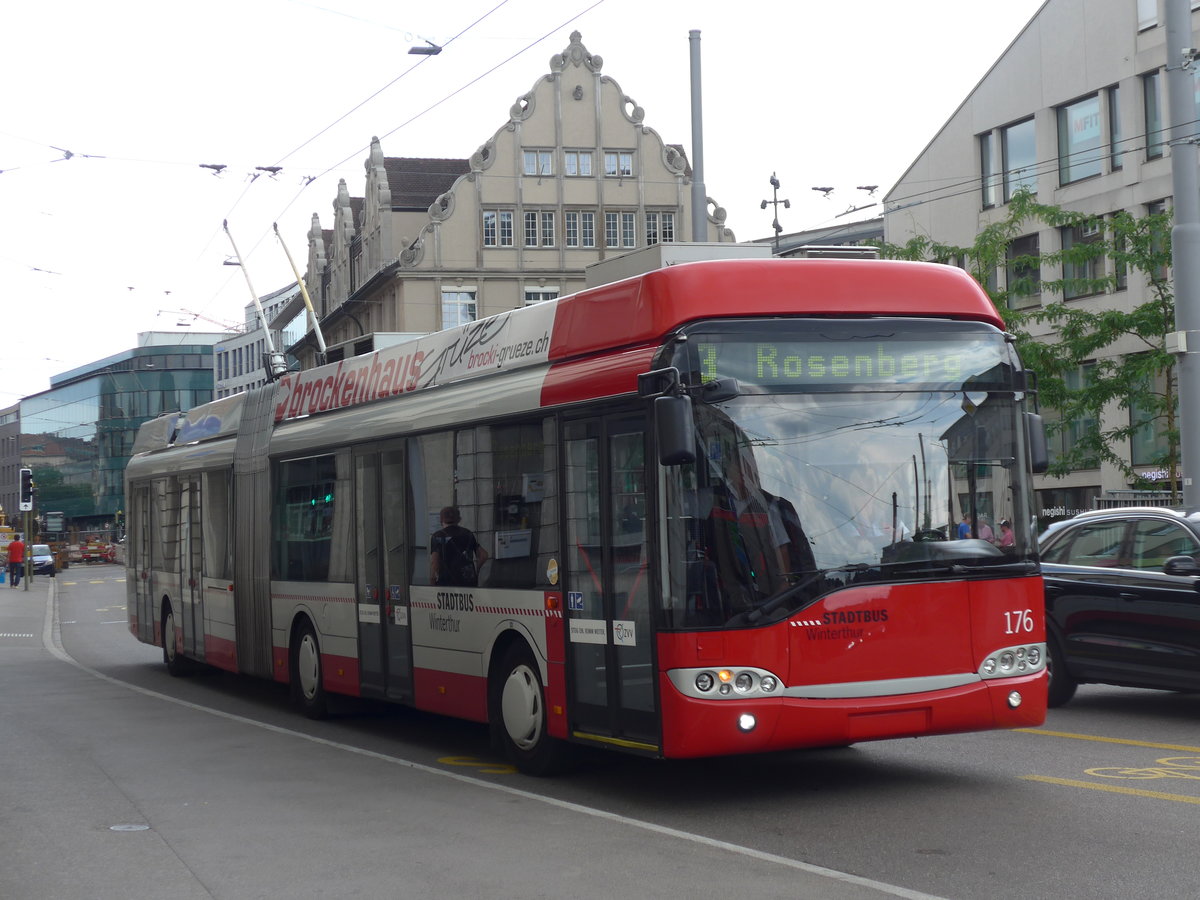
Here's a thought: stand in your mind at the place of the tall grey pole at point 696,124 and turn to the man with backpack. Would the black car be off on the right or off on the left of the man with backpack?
left

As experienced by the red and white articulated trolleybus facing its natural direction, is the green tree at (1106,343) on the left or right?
on its left

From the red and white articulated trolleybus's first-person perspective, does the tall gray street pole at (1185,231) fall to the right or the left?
on its left

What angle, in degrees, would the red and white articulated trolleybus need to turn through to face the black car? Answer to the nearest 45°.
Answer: approximately 90° to its left

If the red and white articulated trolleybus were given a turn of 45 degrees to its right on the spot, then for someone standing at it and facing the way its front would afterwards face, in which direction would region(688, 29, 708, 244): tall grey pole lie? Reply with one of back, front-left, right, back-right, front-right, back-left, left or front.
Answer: back

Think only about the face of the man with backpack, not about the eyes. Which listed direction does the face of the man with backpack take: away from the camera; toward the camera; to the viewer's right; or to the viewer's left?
away from the camera

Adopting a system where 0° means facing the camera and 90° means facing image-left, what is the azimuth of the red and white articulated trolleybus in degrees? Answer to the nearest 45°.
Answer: approximately 315°
